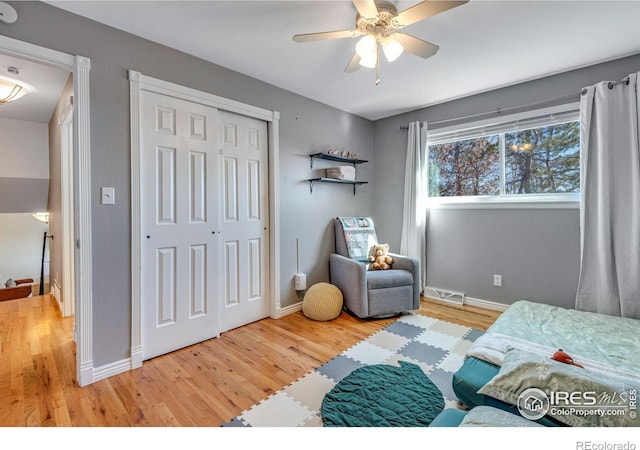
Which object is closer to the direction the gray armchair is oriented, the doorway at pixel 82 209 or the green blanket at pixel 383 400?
the green blanket

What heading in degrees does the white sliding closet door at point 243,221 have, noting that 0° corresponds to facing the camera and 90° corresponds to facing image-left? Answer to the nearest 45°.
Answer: approximately 315°

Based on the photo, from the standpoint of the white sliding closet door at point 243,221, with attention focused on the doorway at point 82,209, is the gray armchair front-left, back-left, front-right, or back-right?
back-left

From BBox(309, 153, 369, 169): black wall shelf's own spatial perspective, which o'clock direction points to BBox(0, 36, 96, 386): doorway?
The doorway is roughly at 3 o'clock from the black wall shelf.

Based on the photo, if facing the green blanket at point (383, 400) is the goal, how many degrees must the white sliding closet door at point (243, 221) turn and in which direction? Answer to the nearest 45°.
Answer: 0° — it already faces it

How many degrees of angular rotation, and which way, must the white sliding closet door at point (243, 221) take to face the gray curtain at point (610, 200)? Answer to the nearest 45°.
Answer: approximately 45° to its left

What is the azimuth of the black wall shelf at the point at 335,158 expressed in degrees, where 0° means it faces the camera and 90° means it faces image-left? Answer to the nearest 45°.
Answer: approximately 315°
